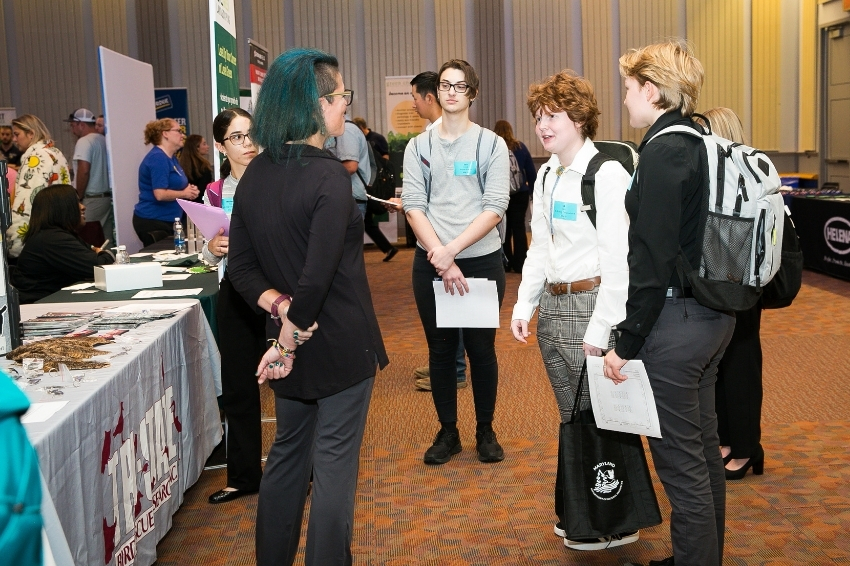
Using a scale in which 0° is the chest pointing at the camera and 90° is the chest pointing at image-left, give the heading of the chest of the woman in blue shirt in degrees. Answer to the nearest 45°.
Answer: approximately 270°

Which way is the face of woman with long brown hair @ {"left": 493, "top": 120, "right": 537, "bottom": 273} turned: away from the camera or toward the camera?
away from the camera

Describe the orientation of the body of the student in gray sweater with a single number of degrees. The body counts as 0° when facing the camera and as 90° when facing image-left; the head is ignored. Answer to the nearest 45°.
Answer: approximately 0°

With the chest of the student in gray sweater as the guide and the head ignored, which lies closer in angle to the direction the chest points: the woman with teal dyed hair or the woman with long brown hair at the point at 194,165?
the woman with teal dyed hair

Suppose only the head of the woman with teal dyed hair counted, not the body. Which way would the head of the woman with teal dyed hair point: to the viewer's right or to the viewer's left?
to the viewer's right
